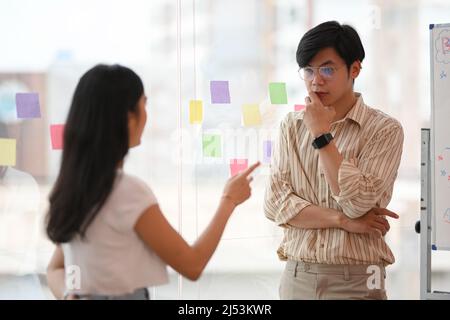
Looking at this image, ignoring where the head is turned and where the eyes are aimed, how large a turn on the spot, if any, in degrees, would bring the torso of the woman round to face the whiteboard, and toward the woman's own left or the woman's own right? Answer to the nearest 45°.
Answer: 0° — they already face it

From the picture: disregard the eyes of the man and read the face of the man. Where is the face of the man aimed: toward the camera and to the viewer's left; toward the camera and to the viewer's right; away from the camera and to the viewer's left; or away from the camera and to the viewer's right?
toward the camera and to the viewer's left

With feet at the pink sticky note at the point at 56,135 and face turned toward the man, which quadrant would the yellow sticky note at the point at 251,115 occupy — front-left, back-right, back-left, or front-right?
front-left

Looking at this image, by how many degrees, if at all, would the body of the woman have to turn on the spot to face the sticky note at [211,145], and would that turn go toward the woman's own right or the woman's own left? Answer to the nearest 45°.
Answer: approximately 45° to the woman's own left

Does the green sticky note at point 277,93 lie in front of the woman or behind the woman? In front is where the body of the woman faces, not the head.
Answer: in front

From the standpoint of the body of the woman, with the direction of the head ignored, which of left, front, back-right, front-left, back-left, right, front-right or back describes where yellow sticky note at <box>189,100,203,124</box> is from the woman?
front-left

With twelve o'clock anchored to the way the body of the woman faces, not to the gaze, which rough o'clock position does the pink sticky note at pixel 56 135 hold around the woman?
The pink sticky note is roughly at 10 o'clock from the woman.

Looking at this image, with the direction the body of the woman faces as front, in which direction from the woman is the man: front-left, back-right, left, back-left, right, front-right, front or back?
front

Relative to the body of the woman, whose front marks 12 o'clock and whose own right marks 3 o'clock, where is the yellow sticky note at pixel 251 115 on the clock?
The yellow sticky note is roughly at 11 o'clock from the woman.

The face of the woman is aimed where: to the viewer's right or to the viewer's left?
to the viewer's right

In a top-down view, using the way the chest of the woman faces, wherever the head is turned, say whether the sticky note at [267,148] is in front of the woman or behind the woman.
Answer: in front

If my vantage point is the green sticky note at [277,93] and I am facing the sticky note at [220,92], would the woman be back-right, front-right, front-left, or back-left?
front-left

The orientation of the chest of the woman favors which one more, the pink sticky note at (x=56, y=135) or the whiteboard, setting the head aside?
the whiteboard

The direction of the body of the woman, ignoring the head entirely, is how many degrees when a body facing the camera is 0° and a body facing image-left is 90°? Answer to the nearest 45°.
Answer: approximately 225°

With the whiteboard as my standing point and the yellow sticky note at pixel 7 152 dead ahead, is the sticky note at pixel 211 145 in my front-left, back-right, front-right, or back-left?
front-right
